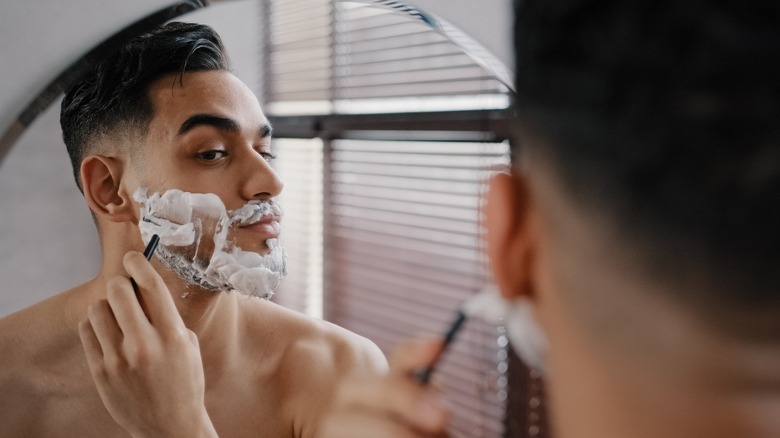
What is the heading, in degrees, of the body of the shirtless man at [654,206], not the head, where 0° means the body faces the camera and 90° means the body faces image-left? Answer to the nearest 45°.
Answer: approximately 180°
